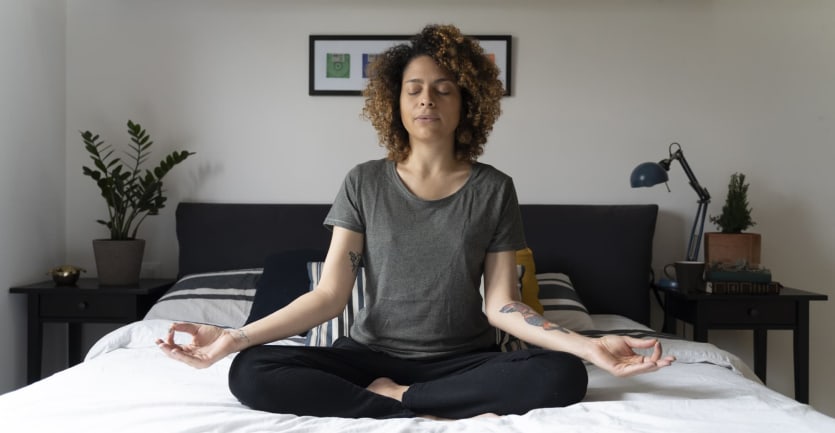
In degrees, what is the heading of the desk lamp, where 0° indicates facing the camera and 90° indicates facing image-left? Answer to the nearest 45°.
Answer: approximately 90°

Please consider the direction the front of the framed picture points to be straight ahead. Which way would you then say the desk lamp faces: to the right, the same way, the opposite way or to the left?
to the right

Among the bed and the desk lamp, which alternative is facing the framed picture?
the desk lamp

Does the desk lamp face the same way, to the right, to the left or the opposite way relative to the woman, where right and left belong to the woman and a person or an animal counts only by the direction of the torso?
to the right

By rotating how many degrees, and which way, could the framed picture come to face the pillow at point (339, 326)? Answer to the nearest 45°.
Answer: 0° — it already faces it

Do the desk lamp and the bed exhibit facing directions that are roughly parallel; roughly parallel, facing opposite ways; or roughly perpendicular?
roughly perpendicular

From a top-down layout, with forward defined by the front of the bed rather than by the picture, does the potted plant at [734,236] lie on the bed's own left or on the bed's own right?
on the bed's own left
